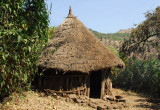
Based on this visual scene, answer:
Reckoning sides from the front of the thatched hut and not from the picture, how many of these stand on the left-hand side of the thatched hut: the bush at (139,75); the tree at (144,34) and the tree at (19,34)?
2

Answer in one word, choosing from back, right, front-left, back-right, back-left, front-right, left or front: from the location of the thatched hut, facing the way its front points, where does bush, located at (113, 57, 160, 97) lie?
left

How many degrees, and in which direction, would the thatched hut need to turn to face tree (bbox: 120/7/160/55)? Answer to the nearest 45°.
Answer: approximately 90° to its left

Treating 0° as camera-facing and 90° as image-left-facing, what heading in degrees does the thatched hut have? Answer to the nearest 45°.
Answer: approximately 315°
